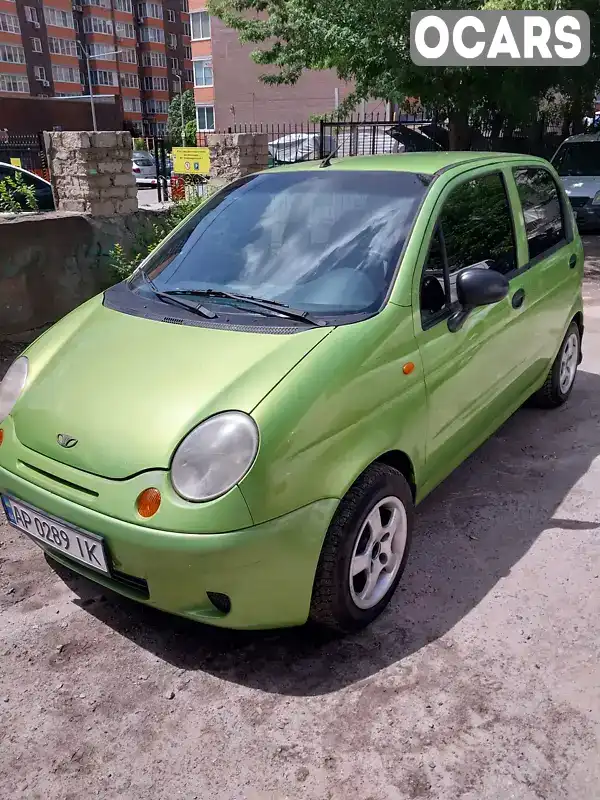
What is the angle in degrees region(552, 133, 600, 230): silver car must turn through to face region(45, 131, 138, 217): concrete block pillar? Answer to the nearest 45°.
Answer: approximately 45° to its right

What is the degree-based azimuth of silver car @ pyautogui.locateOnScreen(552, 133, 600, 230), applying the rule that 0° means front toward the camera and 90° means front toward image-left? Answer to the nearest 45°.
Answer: approximately 0°

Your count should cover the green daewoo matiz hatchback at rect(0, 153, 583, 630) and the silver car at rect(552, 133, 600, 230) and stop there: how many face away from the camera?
0

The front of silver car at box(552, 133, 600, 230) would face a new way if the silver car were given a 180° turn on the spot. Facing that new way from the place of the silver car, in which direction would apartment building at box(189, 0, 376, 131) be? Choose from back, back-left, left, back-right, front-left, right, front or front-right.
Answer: front-left

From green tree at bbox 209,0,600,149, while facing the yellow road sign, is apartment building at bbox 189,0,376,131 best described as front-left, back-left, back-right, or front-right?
back-right

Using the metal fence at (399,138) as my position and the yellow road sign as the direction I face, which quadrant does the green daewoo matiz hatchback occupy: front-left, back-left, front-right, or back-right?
front-left

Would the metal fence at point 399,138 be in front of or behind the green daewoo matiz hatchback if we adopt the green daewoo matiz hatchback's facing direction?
behind

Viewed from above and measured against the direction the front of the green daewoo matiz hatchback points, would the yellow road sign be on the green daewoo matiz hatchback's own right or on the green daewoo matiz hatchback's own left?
on the green daewoo matiz hatchback's own right

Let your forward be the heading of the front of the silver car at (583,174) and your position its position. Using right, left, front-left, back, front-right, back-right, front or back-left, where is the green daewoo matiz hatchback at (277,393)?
front

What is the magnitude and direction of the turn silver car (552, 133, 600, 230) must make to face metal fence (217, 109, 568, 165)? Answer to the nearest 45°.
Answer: approximately 135° to its right

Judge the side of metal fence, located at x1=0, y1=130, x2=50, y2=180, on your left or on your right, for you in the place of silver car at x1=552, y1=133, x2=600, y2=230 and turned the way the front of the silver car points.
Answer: on your right

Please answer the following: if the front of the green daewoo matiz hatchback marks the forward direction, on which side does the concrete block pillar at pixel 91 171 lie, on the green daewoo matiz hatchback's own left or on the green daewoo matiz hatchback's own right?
on the green daewoo matiz hatchback's own right

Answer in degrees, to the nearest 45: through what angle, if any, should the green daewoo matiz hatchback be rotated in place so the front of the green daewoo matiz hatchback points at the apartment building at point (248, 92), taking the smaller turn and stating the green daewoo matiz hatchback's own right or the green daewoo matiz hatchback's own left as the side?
approximately 135° to the green daewoo matiz hatchback's own right
